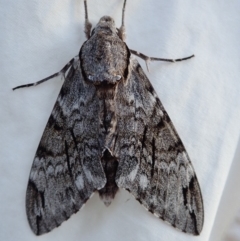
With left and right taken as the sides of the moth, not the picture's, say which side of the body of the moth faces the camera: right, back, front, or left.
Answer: back
